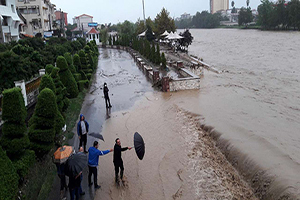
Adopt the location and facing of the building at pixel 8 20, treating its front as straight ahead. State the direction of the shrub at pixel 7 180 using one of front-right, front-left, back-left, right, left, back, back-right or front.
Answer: front-right

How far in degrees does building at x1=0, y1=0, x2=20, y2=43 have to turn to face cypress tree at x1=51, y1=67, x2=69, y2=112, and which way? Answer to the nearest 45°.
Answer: approximately 45° to its right

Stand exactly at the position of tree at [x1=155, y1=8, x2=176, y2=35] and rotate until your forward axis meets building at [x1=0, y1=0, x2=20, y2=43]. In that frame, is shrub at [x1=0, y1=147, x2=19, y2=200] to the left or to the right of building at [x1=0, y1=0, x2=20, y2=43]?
left

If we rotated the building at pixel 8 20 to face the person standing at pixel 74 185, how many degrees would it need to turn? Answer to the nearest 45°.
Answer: approximately 45° to its right

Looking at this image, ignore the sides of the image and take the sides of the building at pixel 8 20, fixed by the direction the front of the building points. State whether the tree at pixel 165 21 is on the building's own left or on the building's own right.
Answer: on the building's own left

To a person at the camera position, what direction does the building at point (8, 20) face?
facing the viewer and to the right of the viewer

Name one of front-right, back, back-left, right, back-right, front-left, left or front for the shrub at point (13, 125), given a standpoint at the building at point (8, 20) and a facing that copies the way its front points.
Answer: front-right

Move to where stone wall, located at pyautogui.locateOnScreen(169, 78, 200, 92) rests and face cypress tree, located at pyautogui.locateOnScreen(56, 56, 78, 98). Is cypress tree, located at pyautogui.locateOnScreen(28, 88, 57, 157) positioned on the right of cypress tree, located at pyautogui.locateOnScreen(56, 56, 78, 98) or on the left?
left

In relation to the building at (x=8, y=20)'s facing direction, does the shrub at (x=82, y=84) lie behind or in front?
in front
